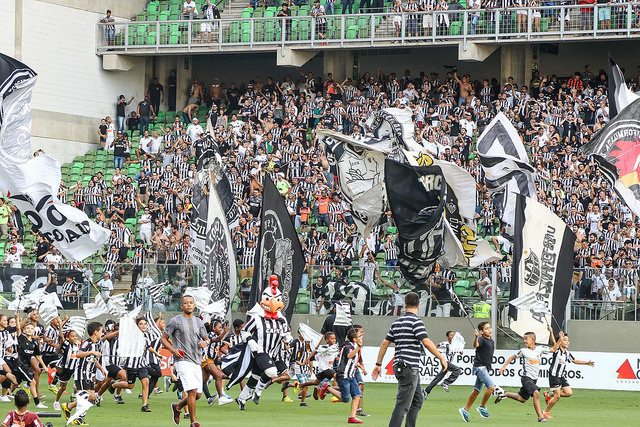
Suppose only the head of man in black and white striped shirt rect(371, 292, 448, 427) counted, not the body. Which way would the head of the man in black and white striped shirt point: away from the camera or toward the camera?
away from the camera

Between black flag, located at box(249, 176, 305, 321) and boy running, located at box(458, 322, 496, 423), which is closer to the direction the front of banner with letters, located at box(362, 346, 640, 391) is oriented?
the boy running

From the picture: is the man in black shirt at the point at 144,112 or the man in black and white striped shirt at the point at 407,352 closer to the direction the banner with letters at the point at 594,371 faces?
the man in black and white striped shirt

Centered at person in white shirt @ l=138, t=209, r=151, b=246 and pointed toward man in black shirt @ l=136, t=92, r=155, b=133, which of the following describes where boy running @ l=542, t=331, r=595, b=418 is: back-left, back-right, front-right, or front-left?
back-right

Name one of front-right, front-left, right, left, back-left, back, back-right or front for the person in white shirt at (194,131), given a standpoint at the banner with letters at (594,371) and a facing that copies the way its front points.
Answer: back-right

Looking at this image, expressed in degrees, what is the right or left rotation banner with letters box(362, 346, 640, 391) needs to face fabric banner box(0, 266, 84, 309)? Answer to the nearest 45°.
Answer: approximately 90° to its right

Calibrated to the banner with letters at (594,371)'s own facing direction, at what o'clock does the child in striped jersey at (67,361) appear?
The child in striped jersey is roughly at 2 o'clock from the banner with letters.

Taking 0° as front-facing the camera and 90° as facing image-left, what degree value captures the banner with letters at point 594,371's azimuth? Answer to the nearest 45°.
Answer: approximately 0°

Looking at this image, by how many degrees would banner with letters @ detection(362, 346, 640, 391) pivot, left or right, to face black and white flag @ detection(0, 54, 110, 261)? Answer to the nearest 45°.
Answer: approximately 45° to its right
